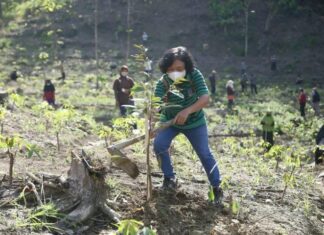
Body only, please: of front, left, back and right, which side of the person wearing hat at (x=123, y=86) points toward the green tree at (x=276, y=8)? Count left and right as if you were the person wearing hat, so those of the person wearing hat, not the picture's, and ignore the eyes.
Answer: back

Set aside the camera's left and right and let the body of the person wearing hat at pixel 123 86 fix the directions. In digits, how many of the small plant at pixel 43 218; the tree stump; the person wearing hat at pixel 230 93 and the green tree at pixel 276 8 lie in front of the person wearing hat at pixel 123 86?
2

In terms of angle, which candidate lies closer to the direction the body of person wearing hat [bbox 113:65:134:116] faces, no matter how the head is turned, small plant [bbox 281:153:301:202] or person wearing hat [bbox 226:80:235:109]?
the small plant

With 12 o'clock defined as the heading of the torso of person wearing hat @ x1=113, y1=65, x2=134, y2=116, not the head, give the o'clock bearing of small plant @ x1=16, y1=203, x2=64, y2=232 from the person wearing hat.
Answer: The small plant is roughly at 12 o'clock from the person wearing hat.

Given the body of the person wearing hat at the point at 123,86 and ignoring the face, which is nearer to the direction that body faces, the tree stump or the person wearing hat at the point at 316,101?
the tree stump

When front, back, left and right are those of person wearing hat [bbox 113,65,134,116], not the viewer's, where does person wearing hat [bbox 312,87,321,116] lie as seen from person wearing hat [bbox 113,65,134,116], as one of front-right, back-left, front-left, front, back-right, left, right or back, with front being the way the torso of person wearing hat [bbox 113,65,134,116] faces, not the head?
back-left

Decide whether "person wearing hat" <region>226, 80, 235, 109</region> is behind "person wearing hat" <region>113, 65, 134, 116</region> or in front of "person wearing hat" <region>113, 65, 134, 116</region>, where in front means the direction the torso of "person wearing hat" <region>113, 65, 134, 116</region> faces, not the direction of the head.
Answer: behind

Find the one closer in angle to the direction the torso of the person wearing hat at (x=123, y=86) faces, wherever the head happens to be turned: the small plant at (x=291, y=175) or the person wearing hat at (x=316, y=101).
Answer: the small plant

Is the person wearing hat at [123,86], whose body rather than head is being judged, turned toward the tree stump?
yes

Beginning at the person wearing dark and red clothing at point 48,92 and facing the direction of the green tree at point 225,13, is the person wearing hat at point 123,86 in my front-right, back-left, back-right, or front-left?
back-right

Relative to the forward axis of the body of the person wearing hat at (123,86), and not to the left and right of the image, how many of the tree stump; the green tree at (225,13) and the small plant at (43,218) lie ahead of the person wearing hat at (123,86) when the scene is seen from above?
2

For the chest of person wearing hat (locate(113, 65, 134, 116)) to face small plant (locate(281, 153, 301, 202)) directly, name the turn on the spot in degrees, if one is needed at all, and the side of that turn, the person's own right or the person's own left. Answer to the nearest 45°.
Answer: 0° — they already face it

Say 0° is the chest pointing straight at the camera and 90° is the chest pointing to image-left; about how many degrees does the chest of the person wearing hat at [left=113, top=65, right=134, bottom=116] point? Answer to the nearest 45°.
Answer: approximately 0°

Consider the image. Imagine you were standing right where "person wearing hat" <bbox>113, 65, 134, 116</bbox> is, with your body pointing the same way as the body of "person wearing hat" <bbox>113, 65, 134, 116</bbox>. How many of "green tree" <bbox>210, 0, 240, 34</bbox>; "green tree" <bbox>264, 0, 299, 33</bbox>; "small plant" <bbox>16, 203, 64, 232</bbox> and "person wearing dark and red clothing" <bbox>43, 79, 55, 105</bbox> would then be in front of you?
1
